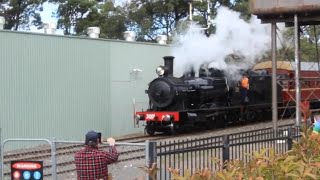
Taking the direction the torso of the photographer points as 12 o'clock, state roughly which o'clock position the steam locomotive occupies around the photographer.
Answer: The steam locomotive is roughly at 1 o'clock from the photographer.

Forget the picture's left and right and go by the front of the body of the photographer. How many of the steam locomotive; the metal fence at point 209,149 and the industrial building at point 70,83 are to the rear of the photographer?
0

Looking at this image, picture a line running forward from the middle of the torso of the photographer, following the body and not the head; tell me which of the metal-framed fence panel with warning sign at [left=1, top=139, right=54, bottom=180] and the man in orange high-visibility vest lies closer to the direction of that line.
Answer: the man in orange high-visibility vest

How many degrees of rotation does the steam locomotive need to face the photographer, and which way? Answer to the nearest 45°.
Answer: approximately 45° to its left

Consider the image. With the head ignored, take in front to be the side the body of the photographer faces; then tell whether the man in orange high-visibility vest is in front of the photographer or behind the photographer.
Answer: in front

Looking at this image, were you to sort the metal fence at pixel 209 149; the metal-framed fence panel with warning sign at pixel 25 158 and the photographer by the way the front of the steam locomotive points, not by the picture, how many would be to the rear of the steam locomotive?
0

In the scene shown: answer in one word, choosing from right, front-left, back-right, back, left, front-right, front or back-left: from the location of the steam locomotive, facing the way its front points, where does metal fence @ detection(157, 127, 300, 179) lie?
front-left

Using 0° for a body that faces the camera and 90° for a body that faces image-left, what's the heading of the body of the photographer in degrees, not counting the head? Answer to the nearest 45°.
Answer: approximately 225°

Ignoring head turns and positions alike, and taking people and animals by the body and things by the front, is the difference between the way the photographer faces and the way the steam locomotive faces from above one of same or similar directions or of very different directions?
very different directions

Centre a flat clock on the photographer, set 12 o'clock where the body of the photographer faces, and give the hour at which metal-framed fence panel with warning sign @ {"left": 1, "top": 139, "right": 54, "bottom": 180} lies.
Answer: The metal-framed fence panel with warning sign is roughly at 10 o'clock from the photographer.

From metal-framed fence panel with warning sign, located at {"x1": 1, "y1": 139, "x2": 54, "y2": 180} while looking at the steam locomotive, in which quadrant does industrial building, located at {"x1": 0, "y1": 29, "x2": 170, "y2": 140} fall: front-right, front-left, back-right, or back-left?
front-left

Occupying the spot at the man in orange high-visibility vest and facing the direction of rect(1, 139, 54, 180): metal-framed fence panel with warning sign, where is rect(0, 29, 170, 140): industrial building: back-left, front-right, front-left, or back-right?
front-right

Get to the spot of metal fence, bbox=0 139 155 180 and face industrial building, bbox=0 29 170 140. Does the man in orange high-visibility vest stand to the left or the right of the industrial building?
right

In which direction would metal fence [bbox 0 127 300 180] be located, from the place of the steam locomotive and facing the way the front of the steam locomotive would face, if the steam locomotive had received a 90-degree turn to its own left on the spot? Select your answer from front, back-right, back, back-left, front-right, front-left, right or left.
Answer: front-right

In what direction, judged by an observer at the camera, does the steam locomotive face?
facing the viewer and to the left of the viewer

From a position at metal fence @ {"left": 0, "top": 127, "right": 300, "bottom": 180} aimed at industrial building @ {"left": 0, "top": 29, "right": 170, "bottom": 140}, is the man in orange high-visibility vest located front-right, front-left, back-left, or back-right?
front-right
